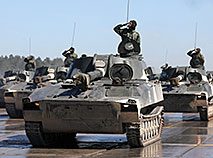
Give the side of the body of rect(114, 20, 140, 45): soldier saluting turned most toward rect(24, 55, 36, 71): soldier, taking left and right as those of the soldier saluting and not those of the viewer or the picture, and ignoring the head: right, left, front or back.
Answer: right

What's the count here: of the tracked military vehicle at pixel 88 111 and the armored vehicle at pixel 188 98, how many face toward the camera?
2

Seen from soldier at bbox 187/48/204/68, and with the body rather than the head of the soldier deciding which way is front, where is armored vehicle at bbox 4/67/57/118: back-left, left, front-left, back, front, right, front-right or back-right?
right

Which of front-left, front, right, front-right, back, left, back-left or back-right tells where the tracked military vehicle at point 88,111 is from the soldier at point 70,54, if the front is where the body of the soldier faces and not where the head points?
front-left

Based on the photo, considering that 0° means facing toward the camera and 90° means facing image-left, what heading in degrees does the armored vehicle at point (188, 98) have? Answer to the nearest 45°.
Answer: approximately 0°

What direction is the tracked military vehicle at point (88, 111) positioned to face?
toward the camera
